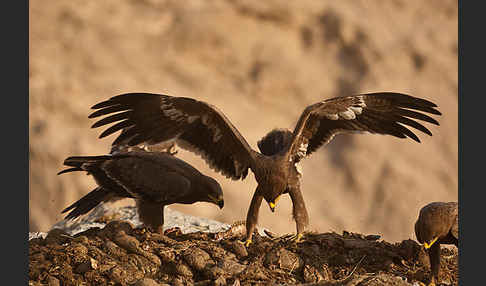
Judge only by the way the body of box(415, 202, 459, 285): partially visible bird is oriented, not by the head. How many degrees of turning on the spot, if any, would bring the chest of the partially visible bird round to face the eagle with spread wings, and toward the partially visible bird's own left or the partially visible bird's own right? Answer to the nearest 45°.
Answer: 0° — it already faces it

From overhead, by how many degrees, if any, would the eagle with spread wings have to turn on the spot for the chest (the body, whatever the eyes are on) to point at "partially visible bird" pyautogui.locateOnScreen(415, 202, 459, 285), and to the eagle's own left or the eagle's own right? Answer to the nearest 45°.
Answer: approximately 45° to the eagle's own left

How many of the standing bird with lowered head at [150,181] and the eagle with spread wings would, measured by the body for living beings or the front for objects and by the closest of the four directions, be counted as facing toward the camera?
1

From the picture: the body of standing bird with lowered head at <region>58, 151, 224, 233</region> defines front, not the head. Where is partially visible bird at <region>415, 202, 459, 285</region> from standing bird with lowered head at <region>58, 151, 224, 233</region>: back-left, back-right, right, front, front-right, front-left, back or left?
front-right

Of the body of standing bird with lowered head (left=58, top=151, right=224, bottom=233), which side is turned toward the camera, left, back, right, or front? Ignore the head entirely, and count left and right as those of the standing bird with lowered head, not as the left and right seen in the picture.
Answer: right

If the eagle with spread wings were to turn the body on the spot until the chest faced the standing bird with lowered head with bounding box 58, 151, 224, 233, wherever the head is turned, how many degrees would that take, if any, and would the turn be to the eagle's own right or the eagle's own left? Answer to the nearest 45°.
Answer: approximately 135° to the eagle's own right

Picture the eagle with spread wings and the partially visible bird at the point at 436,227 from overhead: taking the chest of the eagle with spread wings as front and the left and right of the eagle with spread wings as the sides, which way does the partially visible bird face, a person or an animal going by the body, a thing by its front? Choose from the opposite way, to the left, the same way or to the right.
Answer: to the right

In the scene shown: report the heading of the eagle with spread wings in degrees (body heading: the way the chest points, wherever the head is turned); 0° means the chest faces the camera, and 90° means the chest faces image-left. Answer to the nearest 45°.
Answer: approximately 0°

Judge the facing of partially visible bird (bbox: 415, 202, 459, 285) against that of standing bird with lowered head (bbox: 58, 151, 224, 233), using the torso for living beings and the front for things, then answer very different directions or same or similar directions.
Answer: very different directions

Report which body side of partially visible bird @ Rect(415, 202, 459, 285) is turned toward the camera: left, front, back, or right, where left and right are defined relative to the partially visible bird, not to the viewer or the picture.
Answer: left

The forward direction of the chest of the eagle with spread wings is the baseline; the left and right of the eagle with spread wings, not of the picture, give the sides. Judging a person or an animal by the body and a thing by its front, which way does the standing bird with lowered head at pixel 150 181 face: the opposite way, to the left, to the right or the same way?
to the left
